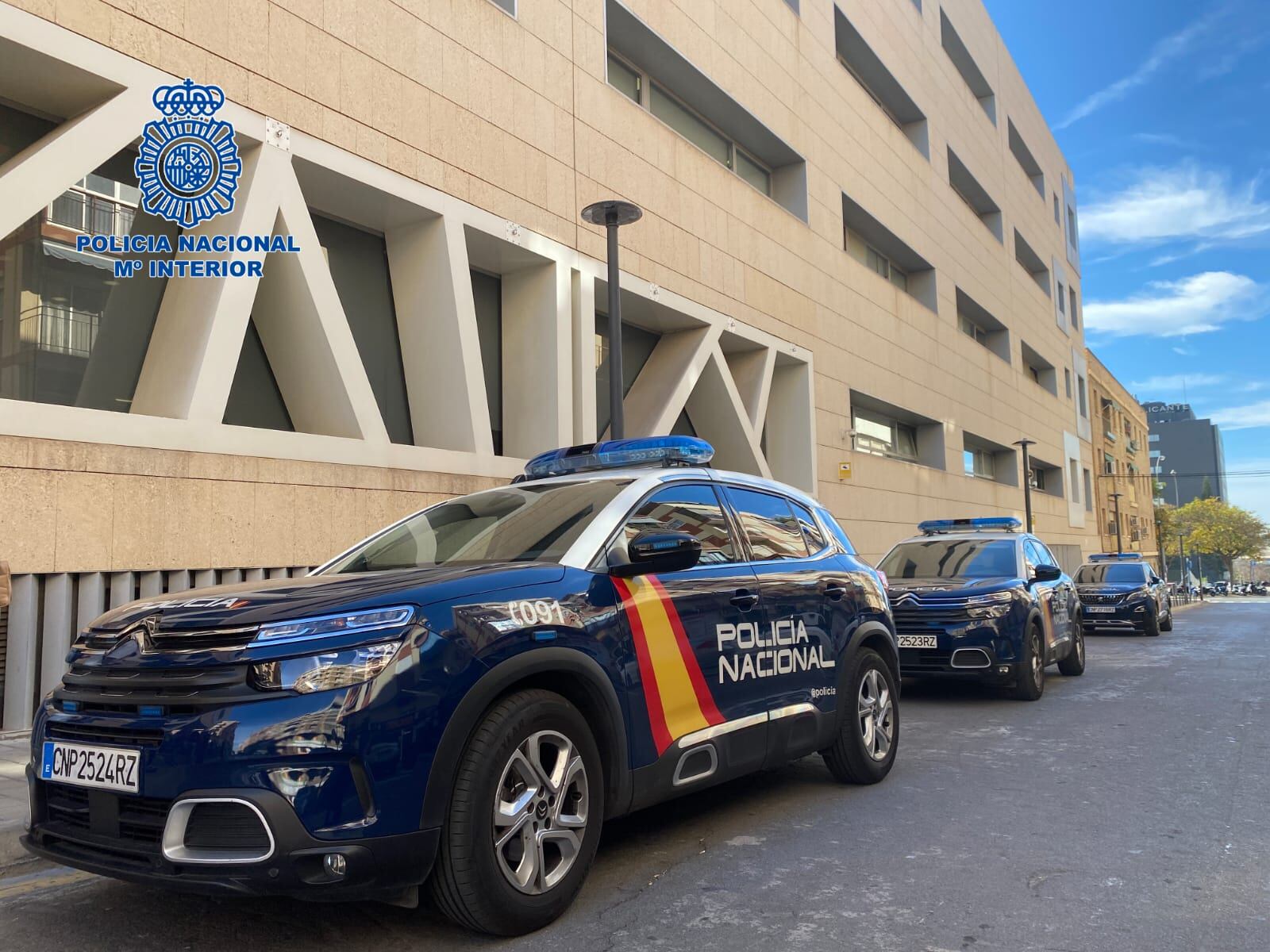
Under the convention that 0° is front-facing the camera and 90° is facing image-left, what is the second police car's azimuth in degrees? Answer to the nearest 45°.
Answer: approximately 0°

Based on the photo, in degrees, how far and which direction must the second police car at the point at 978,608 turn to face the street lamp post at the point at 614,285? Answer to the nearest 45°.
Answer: approximately 90° to its right

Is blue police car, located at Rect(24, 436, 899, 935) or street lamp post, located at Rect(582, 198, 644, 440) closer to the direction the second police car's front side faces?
the blue police car

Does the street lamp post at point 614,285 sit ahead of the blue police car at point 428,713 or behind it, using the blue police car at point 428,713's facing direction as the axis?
behind

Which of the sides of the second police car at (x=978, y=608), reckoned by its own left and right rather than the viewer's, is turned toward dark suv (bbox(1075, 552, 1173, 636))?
back

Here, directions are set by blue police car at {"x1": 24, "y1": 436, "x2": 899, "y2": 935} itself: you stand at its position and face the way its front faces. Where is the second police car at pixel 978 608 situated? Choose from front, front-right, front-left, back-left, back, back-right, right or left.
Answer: back

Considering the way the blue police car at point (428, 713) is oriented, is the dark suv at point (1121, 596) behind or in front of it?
behind
